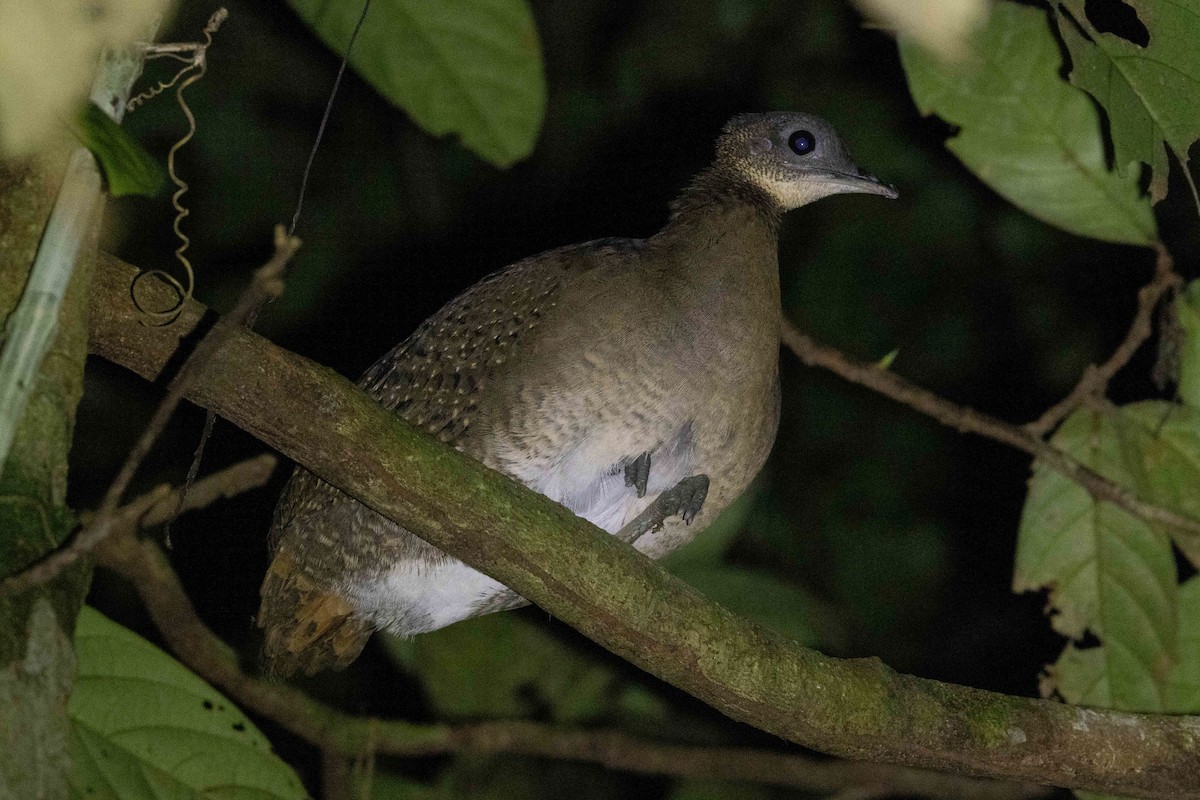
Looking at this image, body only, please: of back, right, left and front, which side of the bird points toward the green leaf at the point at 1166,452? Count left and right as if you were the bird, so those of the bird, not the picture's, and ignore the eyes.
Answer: front

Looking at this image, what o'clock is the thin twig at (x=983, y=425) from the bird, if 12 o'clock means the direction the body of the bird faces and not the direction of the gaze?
The thin twig is roughly at 11 o'clock from the bird.

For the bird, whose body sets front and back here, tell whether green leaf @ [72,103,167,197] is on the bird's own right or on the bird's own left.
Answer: on the bird's own right

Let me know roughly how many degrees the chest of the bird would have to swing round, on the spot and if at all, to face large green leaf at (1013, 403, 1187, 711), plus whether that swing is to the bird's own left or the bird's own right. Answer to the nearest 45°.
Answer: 0° — it already faces it

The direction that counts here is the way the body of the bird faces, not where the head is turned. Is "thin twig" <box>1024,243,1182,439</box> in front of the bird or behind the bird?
in front

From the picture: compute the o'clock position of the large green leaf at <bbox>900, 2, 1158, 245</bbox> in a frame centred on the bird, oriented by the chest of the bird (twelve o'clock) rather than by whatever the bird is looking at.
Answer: The large green leaf is roughly at 11 o'clock from the bird.

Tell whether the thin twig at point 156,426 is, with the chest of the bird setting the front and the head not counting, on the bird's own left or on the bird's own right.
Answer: on the bird's own right

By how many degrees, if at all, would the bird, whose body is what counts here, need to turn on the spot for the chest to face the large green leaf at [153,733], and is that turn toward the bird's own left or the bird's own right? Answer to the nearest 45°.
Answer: approximately 135° to the bird's own right

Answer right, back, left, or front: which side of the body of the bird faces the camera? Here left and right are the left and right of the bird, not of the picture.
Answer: right

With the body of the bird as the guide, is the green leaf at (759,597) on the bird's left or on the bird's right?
on the bird's left
